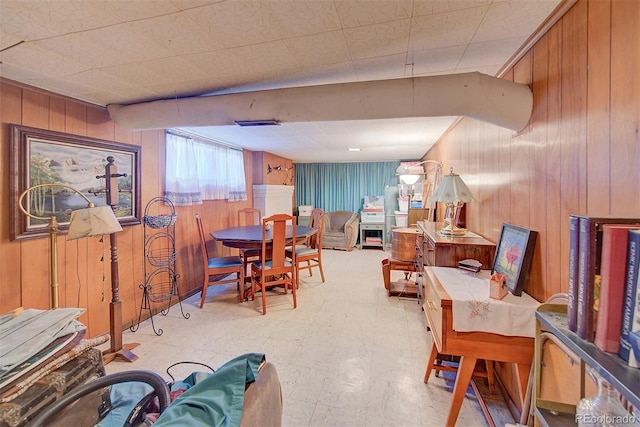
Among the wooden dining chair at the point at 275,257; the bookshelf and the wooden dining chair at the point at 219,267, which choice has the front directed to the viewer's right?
the wooden dining chair at the point at 219,267

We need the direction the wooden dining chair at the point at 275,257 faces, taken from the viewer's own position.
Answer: facing away from the viewer and to the left of the viewer

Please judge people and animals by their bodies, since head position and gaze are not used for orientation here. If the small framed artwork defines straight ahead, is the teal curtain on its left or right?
on its right

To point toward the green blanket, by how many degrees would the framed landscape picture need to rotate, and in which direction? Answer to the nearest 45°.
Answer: approximately 45° to its right

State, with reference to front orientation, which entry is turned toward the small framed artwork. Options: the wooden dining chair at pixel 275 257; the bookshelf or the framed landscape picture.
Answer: the framed landscape picture

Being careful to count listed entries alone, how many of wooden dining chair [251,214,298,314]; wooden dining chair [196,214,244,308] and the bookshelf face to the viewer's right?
1

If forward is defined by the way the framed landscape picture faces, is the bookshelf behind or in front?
in front
